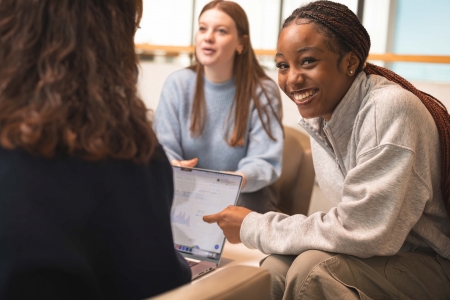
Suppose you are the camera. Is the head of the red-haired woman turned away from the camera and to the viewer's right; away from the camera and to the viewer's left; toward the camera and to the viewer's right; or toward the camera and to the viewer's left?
toward the camera and to the viewer's left

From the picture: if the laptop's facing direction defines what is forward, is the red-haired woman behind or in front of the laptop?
behind

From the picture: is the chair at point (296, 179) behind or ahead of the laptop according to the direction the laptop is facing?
behind

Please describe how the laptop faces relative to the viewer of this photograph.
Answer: facing the viewer and to the left of the viewer
